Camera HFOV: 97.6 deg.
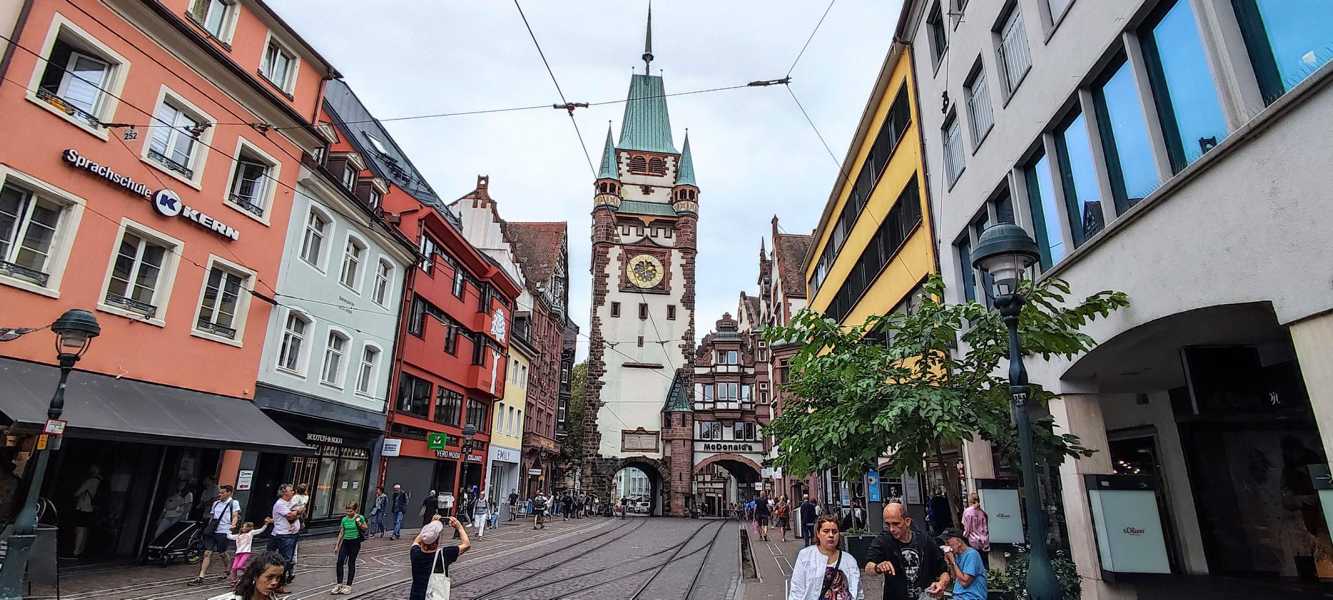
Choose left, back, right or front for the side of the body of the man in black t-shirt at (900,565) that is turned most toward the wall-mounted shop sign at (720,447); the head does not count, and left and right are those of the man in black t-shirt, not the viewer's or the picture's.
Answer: back

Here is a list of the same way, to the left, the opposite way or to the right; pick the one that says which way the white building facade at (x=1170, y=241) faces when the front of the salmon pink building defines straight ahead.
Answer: the opposite way

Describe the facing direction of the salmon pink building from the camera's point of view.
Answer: facing the viewer and to the right of the viewer

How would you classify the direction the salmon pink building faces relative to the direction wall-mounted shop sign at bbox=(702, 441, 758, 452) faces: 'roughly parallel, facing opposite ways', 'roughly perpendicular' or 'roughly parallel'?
roughly perpendicular

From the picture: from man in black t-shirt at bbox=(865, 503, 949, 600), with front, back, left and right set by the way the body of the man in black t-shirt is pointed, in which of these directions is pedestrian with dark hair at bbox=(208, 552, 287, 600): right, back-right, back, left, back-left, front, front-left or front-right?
front-right

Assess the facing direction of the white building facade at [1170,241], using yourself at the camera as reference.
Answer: facing the viewer and to the left of the viewer

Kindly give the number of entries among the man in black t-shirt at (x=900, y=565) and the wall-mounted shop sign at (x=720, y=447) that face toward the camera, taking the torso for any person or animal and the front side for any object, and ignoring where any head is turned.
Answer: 2

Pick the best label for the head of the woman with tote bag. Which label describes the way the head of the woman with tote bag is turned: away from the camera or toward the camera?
away from the camera

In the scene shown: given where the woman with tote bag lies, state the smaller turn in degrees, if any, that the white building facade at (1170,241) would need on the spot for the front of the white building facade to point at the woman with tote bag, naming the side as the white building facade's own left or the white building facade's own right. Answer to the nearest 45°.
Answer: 0° — it already faces them

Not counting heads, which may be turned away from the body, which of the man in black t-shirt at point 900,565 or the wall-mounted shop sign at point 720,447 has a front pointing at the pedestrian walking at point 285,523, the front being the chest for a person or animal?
the wall-mounted shop sign

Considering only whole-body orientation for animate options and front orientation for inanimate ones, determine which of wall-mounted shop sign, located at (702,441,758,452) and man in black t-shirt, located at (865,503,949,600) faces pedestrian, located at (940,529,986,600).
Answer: the wall-mounted shop sign

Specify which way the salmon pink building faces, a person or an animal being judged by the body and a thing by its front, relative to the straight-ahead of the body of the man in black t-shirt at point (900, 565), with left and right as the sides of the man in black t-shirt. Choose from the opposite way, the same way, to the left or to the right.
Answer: to the left
